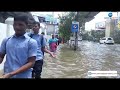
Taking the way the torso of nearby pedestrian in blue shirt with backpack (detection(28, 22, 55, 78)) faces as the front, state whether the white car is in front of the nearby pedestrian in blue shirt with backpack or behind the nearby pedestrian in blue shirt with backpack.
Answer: behind

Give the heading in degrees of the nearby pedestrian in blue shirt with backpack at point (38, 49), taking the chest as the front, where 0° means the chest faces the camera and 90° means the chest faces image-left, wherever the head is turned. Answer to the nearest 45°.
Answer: approximately 45°
